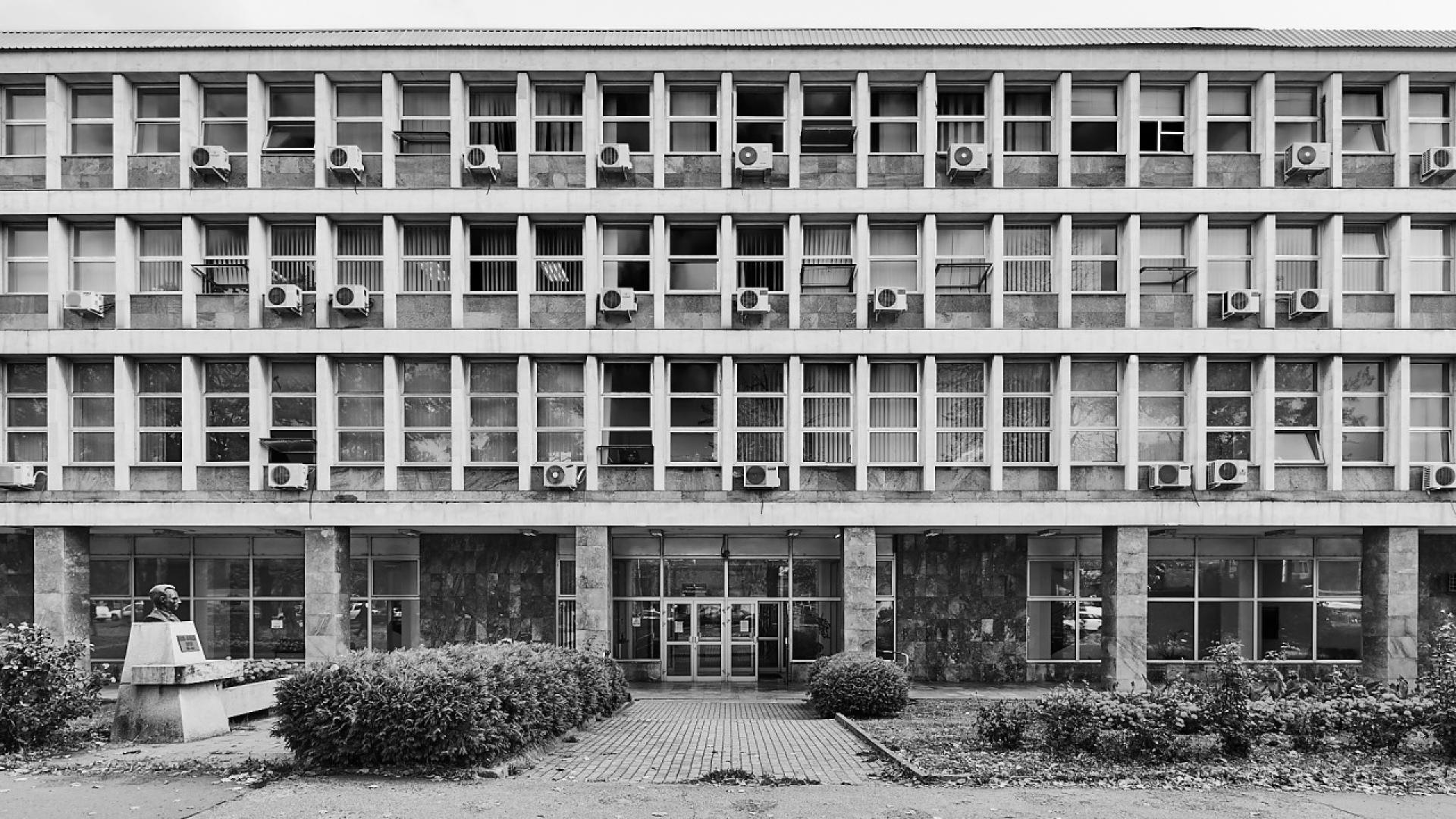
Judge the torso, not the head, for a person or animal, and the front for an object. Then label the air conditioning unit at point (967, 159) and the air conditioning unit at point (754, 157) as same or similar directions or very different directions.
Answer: same or similar directions

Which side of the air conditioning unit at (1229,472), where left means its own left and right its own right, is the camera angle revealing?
front

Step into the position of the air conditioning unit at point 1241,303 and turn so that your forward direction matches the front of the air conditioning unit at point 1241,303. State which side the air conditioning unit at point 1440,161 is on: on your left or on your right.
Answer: on your left

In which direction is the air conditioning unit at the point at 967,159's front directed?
toward the camera

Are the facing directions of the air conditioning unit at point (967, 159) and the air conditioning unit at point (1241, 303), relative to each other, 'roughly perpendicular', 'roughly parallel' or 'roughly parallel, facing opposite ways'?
roughly parallel

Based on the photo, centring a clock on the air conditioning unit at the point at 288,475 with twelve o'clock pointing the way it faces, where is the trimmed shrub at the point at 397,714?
The trimmed shrub is roughly at 12 o'clock from the air conditioning unit.

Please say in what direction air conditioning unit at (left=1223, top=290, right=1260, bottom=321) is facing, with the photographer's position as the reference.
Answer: facing the viewer
